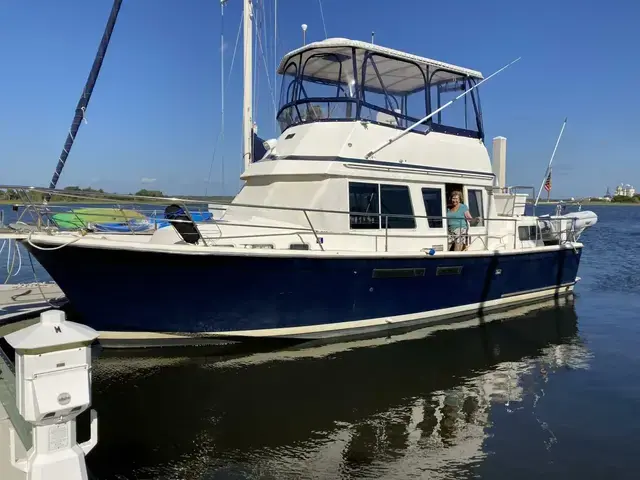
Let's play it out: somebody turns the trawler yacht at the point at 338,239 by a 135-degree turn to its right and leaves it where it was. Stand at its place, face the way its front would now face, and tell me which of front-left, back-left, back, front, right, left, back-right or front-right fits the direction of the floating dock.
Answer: left

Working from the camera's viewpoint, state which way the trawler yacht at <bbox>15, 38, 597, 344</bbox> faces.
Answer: facing the viewer and to the left of the viewer

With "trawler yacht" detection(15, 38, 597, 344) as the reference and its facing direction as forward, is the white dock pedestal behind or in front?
in front
